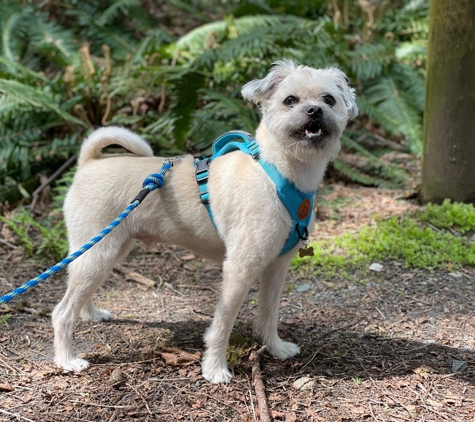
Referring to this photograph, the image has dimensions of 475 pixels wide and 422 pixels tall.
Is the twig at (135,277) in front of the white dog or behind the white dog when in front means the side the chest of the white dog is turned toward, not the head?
behind

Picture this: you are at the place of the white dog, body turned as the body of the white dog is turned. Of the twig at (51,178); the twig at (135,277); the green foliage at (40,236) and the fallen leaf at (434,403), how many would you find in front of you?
1

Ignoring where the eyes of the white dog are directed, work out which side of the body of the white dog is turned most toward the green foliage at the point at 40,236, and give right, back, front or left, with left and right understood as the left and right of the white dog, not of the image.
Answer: back

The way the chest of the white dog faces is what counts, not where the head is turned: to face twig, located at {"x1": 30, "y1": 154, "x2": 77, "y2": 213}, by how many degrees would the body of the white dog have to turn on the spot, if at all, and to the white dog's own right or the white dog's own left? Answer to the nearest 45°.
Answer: approximately 180°

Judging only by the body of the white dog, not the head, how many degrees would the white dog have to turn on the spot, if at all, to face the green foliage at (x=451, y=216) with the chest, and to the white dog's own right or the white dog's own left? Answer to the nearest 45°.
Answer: approximately 90° to the white dog's own left

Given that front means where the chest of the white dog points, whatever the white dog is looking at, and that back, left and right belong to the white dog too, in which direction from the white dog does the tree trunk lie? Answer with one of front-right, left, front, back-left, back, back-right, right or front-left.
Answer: left

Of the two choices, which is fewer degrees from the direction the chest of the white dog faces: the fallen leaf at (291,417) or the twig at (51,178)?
the fallen leaf

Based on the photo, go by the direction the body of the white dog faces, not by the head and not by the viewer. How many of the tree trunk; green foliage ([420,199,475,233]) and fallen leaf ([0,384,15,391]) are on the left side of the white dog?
2

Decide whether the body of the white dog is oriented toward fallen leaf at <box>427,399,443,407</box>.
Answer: yes

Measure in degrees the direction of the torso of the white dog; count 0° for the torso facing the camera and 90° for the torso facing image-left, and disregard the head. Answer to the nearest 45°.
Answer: approximately 315°
